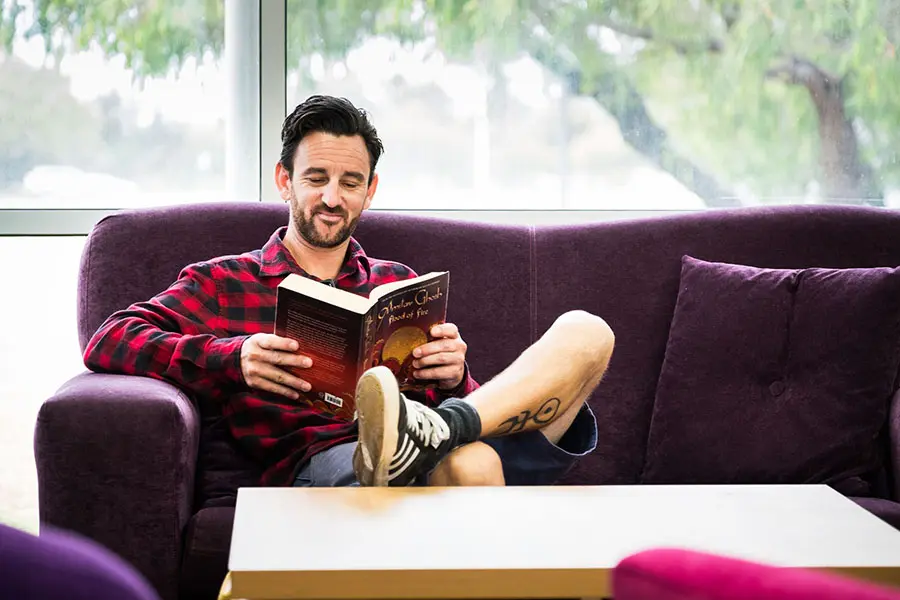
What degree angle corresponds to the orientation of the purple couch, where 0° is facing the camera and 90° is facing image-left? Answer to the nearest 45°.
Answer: approximately 0°

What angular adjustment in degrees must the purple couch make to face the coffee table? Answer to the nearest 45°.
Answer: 0° — it already faces it

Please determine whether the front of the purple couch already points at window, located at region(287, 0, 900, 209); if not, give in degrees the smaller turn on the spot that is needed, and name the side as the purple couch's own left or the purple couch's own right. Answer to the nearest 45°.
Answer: approximately 180°

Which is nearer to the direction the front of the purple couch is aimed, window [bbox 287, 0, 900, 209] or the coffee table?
the coffee table
